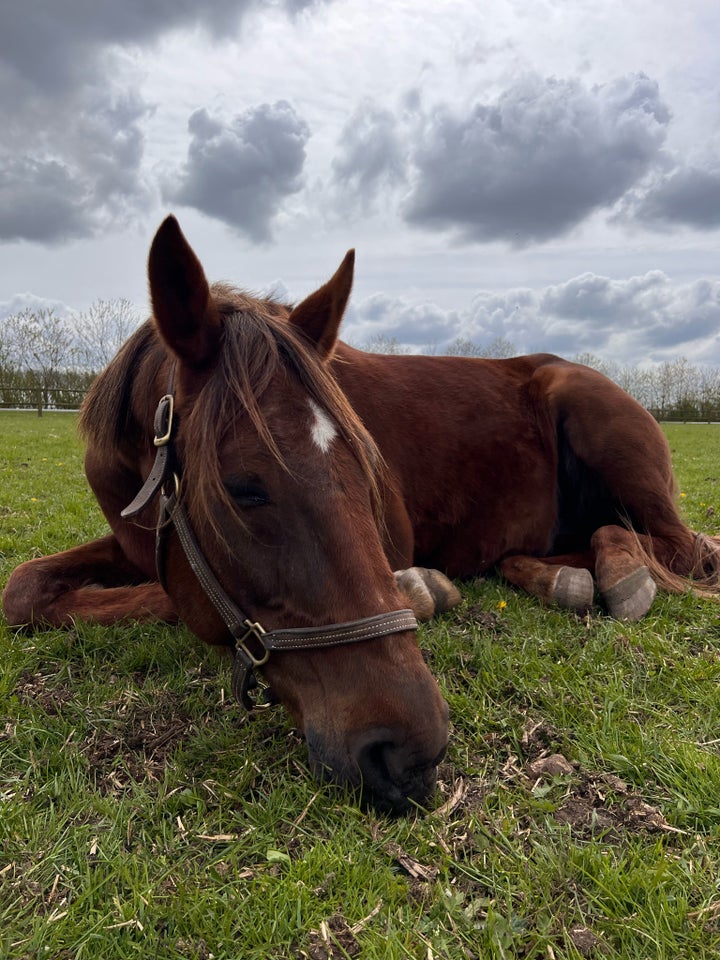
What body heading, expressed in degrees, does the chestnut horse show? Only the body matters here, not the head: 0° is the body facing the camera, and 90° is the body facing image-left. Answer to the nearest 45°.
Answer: approximately 45°
